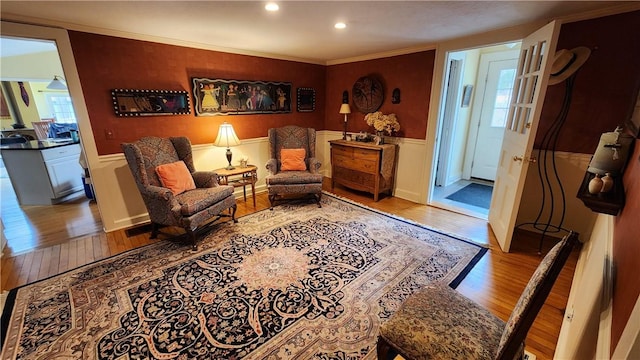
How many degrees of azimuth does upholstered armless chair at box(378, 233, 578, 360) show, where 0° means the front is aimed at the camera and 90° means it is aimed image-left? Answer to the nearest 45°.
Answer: approximately 135°

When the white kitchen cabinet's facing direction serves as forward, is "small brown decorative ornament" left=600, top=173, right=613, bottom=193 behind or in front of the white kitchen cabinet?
in front

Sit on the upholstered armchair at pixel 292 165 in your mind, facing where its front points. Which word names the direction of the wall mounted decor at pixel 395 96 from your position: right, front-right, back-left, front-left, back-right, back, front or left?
left

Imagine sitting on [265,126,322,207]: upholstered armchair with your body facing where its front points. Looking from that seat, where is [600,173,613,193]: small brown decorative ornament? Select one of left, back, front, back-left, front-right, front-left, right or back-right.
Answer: front-left

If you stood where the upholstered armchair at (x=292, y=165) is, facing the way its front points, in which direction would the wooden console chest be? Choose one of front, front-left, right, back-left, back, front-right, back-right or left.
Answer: left

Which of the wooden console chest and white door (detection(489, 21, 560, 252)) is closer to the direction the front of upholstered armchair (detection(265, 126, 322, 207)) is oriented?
the white door

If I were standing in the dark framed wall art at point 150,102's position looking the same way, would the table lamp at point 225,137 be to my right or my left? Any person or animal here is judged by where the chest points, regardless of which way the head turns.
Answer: on my left

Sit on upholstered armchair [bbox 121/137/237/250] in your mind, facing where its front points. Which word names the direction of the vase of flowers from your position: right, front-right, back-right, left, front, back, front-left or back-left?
front-left

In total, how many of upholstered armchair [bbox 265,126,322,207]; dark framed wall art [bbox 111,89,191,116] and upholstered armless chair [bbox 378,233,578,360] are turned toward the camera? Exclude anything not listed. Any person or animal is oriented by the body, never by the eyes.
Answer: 2

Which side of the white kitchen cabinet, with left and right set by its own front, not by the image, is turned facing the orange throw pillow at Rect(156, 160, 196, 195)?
front

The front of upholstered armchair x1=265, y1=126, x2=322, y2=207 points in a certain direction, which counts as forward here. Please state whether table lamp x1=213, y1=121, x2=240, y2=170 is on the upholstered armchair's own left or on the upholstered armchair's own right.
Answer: on the upholstered armchair's own right

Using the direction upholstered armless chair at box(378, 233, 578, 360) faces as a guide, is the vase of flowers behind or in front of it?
in front

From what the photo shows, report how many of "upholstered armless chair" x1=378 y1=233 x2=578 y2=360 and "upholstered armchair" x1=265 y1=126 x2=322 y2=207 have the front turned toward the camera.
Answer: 1
